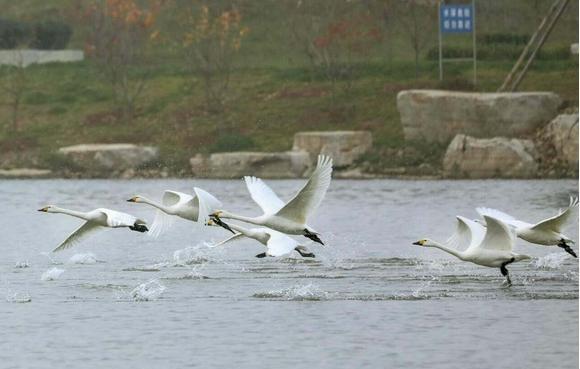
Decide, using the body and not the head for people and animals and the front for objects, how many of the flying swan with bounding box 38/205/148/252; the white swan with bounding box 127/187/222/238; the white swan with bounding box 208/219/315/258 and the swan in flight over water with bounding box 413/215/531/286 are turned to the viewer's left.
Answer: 4

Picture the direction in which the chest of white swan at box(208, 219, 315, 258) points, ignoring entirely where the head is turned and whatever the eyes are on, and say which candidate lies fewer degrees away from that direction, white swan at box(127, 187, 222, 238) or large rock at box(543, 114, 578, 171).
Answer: the white swan

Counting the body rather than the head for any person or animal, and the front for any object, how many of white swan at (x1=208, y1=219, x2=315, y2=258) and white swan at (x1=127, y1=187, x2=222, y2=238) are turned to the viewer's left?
2

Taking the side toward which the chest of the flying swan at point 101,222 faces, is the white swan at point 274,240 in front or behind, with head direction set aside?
behind

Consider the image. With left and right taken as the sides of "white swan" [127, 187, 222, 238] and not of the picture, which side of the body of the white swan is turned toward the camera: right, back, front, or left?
left

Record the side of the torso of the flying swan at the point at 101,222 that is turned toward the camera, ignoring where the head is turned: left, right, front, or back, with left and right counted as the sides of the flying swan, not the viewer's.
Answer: left

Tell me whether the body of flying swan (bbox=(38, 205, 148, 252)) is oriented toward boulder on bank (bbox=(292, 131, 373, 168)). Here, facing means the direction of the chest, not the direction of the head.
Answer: no

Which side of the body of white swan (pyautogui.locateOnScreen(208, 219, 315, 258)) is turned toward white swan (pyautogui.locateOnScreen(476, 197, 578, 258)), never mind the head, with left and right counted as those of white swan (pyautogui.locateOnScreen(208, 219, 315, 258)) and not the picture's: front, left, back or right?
back

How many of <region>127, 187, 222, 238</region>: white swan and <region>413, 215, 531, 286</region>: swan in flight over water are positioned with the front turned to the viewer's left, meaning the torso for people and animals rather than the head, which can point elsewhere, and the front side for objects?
2

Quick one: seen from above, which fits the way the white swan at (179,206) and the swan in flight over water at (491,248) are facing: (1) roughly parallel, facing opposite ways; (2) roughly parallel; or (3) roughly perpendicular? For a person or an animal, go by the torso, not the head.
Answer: roughly parallel

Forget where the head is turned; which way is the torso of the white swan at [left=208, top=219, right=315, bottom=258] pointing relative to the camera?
to the viewer's left

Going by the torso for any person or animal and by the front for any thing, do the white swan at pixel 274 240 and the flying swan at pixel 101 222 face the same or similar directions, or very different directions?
same or similar directions

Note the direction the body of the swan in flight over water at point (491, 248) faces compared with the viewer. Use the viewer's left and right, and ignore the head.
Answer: facing to the left of the viewer

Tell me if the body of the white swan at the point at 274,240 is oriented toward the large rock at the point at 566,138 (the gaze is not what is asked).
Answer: no
